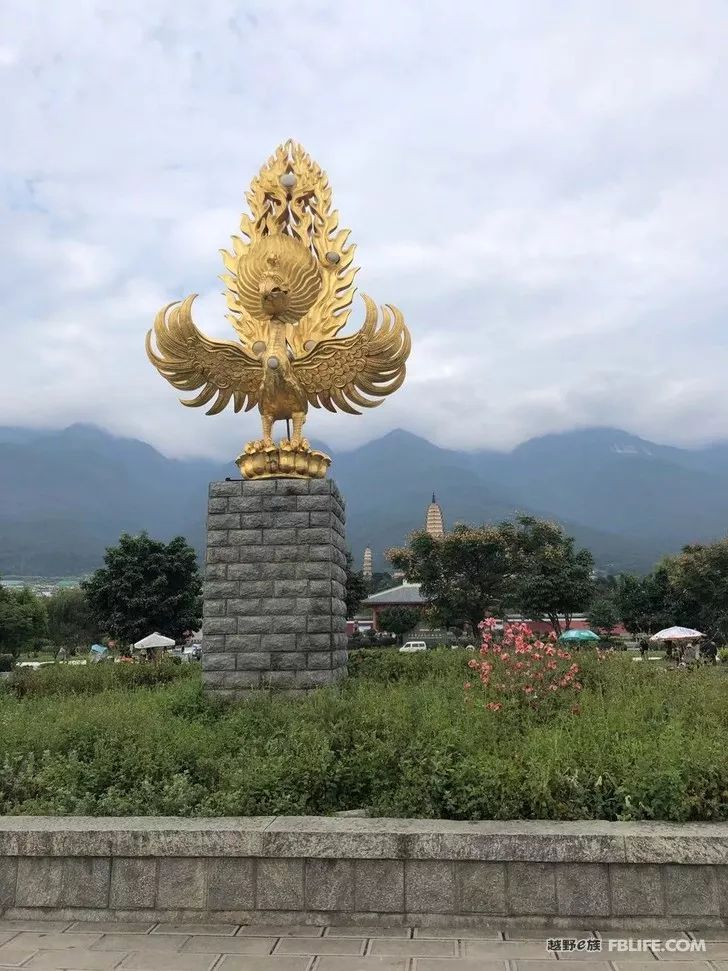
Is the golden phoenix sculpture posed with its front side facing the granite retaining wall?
yes

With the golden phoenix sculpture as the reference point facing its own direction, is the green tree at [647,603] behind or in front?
behind

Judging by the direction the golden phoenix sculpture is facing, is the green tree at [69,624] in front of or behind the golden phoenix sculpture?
behind

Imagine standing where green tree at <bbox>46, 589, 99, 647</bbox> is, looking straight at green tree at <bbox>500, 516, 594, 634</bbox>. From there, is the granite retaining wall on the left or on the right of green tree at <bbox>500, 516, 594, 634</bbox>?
right

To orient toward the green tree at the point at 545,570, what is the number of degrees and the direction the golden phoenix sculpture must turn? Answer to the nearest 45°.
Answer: approximately 135° to its left

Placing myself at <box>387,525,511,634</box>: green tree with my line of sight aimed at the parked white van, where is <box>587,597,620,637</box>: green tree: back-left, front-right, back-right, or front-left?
back-left

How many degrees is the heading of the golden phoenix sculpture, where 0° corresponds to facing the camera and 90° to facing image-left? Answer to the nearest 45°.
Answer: approximately 0°

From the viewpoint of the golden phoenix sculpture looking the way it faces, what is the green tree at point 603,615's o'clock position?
The green tree is roughly at 7 o'clock from the golden phoenix sculpture.

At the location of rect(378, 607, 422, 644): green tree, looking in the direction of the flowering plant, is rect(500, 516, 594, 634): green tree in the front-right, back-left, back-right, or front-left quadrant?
front-left

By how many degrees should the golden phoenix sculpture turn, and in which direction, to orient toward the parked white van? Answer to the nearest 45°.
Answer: approximately 135° to its left

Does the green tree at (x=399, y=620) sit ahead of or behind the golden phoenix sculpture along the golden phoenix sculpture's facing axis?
behind

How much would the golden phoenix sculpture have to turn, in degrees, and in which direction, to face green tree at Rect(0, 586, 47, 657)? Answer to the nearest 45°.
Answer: approximately 135° to its right
